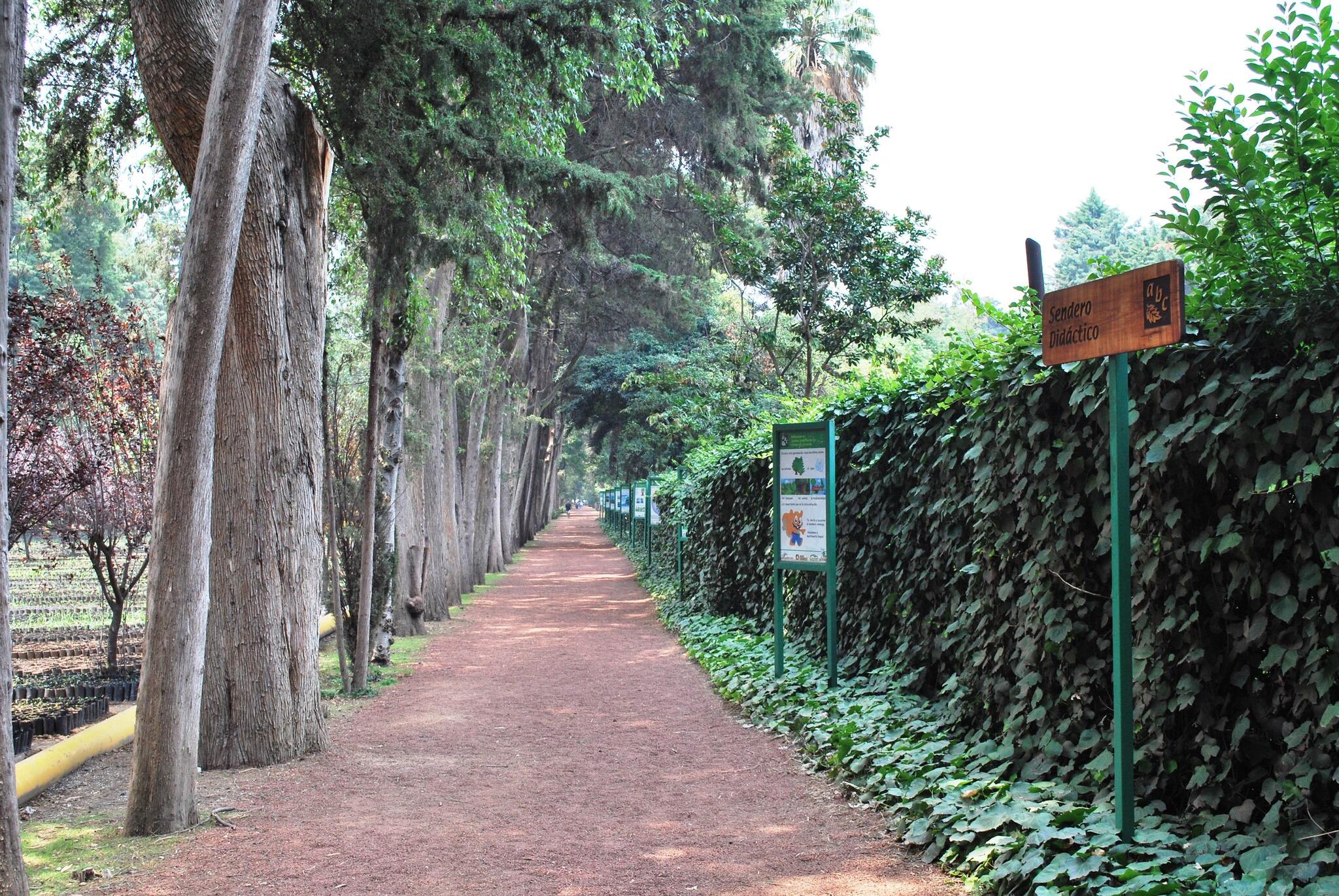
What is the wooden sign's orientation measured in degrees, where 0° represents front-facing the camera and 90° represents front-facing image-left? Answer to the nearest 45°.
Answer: approximately 45°

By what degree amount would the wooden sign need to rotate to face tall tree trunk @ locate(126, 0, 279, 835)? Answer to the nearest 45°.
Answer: approximately 45° to its right

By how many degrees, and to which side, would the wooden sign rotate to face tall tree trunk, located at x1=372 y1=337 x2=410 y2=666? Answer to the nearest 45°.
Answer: approximately 90° to its right

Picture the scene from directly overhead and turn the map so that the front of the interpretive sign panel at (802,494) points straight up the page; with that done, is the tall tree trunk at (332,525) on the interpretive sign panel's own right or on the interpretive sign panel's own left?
on the interpretive sign panel's own right

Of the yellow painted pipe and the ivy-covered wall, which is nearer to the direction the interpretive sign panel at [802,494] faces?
the yellow painted pipe

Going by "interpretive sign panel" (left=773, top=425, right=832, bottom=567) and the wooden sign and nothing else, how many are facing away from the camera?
0

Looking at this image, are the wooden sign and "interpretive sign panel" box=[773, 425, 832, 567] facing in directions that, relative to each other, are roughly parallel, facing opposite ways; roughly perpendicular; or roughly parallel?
roughly parallel

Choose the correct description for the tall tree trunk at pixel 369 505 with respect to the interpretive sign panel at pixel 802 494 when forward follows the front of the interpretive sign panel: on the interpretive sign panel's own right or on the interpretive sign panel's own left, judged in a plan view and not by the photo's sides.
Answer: on the interpretive sign panel's own right

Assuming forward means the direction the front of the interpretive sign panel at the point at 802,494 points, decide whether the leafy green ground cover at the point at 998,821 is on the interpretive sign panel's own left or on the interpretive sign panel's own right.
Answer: on the interpretive sign panel's own left

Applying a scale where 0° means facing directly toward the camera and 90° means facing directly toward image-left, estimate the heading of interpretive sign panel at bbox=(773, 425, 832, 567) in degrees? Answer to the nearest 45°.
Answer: approximately 45°

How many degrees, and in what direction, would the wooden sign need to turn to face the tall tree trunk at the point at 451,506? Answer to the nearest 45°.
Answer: approximately 90° to its right
